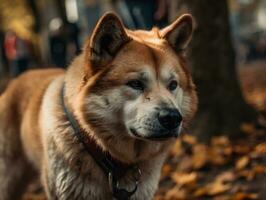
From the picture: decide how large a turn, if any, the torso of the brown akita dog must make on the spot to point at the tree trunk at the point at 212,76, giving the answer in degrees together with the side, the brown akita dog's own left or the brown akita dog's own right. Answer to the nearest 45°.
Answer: approximately 90° to the brown akita dog's own left

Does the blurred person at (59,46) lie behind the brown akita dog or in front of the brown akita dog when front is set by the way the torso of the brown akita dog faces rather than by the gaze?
behind

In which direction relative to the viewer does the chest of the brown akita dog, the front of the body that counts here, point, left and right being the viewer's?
facing the viewer and to the right of the viewer

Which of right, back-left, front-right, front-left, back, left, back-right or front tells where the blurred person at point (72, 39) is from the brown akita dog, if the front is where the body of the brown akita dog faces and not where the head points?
back-left

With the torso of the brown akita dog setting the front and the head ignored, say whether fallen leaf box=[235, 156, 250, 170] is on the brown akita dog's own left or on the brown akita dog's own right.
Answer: on the brown akita dog's own left
